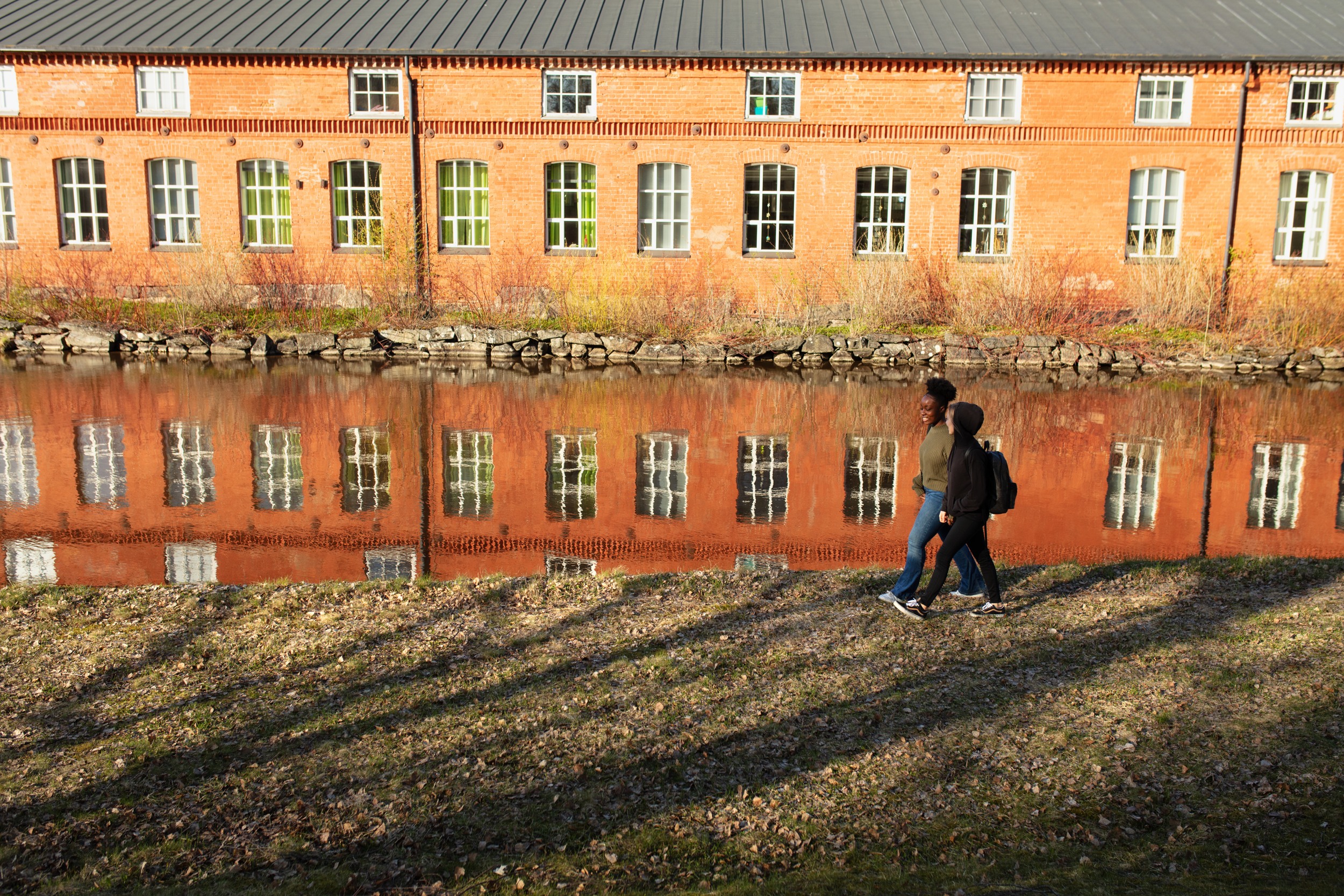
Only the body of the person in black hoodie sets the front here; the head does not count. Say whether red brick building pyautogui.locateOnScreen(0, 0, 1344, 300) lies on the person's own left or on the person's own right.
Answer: on the person's own right

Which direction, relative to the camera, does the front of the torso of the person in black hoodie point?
to the viewer's left
